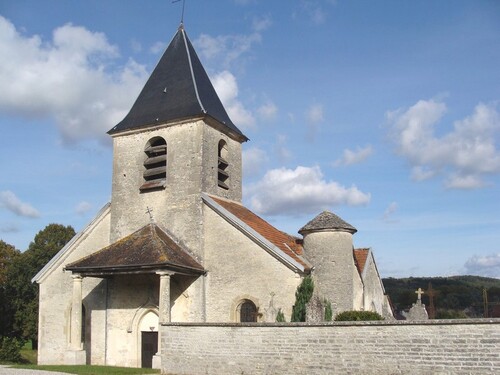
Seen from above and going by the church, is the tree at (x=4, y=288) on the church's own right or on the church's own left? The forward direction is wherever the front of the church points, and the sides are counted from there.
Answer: on the church's own right

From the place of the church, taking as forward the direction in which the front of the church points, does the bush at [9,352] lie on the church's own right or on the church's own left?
on the church's own right

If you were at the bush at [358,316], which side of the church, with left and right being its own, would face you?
left

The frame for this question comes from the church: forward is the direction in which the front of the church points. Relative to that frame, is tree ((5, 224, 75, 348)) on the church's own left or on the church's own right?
on the church's own right

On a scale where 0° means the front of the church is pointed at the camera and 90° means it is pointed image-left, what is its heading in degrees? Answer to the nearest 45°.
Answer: approximately 45°

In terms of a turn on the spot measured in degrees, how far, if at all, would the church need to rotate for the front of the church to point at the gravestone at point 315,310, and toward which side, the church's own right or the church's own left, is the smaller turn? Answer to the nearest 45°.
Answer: approximately 90° to the church's own left

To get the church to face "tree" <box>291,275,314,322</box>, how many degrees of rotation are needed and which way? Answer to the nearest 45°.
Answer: approximately 90° to its left
